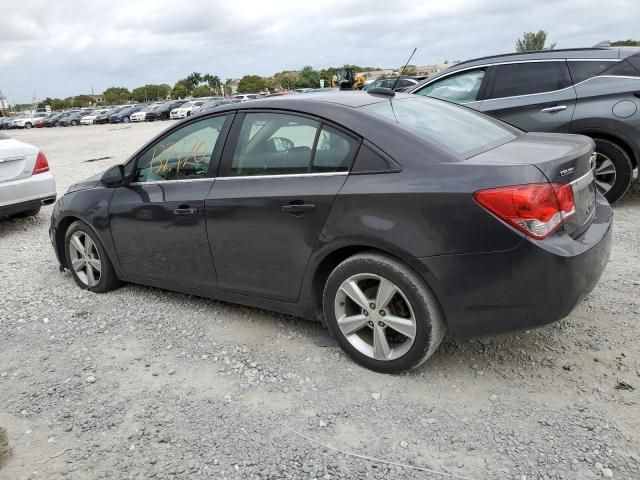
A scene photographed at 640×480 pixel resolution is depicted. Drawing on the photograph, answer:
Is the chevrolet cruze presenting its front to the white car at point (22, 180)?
yes

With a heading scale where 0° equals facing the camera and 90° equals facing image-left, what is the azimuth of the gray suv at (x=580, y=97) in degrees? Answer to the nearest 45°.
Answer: approximately 90°

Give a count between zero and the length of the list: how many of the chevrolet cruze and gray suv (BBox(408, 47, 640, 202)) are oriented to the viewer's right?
0

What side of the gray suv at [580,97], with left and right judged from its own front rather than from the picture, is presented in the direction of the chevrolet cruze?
left

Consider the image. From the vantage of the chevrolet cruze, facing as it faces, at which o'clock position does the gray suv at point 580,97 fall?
The gray suv is roughly at 3 o'clock from the chevrolet cruze.

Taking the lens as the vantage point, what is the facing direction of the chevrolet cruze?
facing away from the viewer and to the left of the viewer

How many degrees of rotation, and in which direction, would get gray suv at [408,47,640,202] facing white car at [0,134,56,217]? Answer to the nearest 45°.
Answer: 0° — it already faces it

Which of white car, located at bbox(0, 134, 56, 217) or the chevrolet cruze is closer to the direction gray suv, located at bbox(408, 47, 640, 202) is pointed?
the white car
